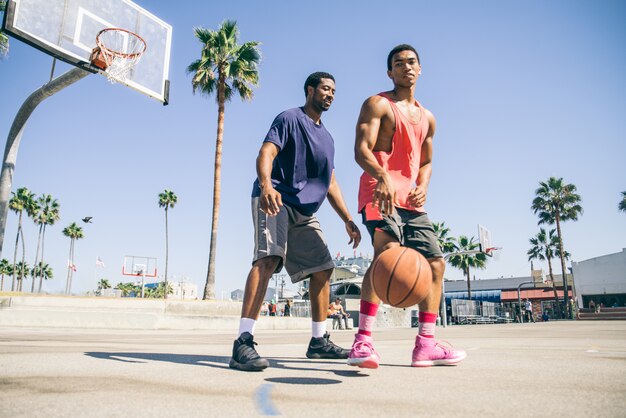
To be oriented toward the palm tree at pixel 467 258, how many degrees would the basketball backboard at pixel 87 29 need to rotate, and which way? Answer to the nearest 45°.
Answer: approximately 90° to its left

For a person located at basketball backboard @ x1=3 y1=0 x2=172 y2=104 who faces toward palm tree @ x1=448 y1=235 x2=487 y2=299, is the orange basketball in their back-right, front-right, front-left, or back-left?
back-right

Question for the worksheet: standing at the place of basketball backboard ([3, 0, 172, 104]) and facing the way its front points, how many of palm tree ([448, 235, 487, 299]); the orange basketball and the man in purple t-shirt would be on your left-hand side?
1

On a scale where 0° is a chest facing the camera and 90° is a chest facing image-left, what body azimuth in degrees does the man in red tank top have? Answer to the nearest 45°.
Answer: approximately 315°

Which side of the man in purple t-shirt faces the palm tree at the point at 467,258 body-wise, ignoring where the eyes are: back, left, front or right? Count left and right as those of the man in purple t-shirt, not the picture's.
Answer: left

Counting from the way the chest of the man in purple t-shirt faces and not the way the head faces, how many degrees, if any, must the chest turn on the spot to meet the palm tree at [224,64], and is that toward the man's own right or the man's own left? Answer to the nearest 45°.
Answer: approximately 135° to the man's own left

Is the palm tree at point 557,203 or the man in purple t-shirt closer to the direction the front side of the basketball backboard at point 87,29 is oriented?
the man in purple t-shirt

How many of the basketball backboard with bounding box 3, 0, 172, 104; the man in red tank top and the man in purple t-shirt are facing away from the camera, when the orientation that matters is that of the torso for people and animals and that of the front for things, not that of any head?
0

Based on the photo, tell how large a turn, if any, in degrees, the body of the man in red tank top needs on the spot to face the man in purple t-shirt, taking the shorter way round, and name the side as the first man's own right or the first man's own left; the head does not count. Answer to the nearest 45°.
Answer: approximately 135° to the first man's own right

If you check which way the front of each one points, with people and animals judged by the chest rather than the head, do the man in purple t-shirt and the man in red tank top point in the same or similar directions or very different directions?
same or similar directions

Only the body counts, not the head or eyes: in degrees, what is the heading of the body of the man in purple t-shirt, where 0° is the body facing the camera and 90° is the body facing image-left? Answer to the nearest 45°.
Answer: approximately 315°
